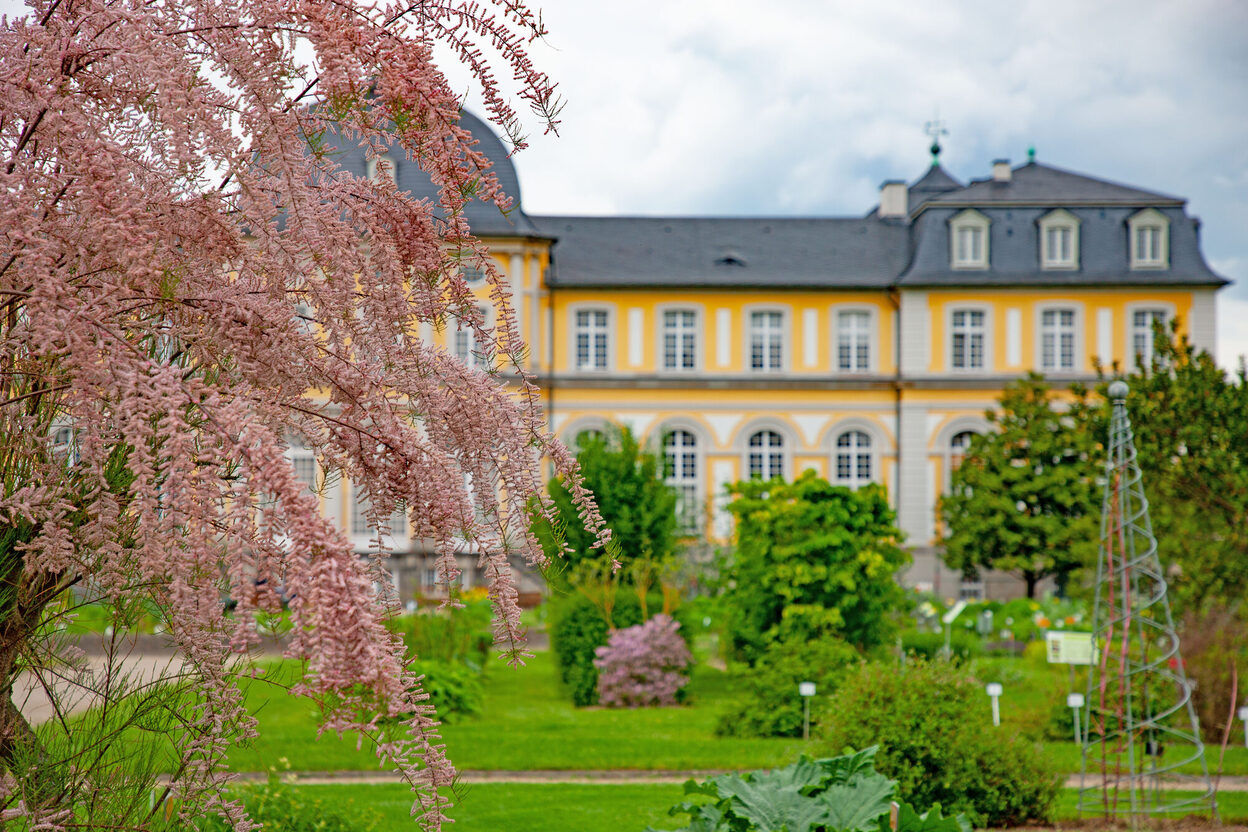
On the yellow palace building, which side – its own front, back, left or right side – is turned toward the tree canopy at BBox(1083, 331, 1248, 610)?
front

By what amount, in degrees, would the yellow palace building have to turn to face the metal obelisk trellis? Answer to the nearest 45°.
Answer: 0° — it already faces it

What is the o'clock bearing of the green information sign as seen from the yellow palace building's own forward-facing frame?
The green information sign is roughly at 12 o'clock from the yellow palace building.

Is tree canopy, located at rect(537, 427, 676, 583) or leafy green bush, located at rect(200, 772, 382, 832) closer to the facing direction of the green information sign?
the leafy green bush

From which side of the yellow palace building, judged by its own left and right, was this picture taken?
front

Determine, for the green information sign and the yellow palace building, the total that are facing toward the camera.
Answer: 2

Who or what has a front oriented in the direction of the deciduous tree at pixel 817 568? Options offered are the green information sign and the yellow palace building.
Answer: the yellow palace building

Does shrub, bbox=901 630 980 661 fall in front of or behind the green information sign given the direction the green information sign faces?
behind

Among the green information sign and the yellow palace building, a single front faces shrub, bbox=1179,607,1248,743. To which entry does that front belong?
the yellow palace building

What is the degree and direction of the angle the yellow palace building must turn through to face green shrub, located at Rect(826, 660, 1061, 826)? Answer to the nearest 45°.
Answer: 0° — it already faces it

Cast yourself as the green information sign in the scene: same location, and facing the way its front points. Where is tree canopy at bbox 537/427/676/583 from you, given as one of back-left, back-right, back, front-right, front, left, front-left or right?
back-right

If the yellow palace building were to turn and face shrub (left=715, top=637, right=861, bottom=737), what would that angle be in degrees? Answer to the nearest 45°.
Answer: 0° — it already faces it

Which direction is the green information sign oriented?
toward the camera

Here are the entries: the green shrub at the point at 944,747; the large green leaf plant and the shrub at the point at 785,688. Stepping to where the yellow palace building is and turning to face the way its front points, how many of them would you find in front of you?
3

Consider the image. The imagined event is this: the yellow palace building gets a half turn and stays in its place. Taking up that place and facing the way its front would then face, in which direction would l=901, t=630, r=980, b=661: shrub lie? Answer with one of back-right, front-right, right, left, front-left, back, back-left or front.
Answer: back

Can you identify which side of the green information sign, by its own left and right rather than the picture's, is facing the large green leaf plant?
front
